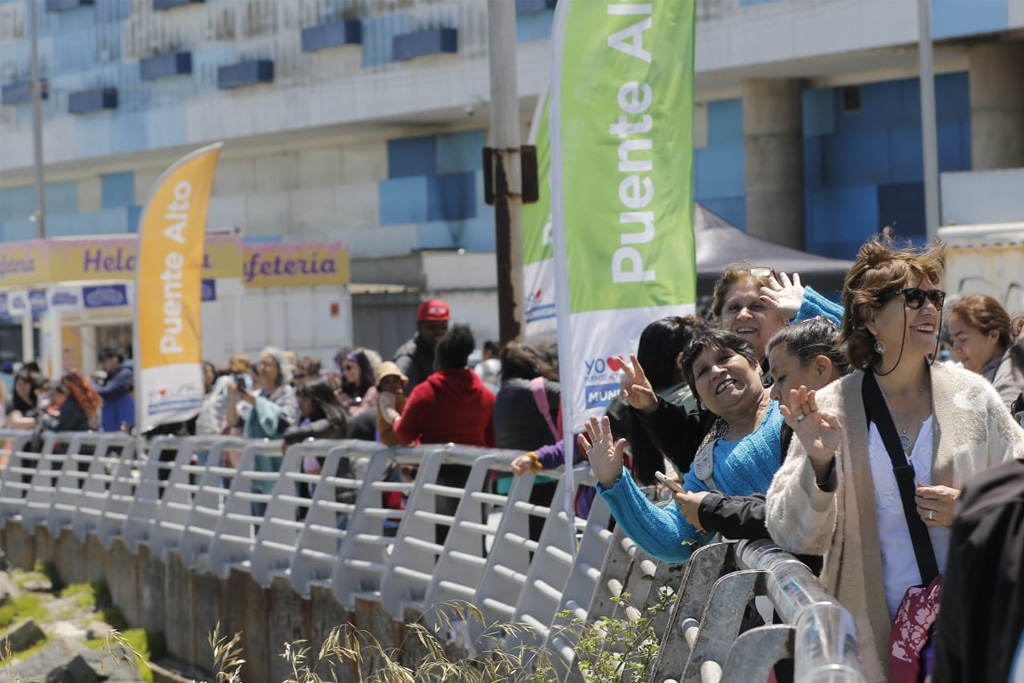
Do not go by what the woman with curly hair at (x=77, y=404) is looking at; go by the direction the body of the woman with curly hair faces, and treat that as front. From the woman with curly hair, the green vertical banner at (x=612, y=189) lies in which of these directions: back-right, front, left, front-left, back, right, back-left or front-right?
left

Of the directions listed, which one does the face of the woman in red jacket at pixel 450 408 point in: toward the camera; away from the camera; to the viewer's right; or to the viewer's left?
away from the camera

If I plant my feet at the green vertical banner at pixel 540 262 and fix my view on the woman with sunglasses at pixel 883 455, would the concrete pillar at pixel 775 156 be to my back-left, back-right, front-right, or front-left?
back-left

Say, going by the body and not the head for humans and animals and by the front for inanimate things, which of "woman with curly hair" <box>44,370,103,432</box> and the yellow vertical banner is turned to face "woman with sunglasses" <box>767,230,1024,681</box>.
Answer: the yellow vertical banner

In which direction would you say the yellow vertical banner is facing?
toward the camera

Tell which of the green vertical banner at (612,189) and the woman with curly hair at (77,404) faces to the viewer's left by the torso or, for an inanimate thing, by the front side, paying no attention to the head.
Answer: the woman with curly hair

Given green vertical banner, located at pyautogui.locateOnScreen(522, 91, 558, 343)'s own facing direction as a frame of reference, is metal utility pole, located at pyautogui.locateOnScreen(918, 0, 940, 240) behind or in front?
behind

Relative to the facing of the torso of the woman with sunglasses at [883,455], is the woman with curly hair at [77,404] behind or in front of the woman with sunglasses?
behind

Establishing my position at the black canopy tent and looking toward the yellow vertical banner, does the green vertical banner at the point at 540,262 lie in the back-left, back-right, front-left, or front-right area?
front-left

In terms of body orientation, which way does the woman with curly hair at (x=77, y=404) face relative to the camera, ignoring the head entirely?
to the viewer's left
